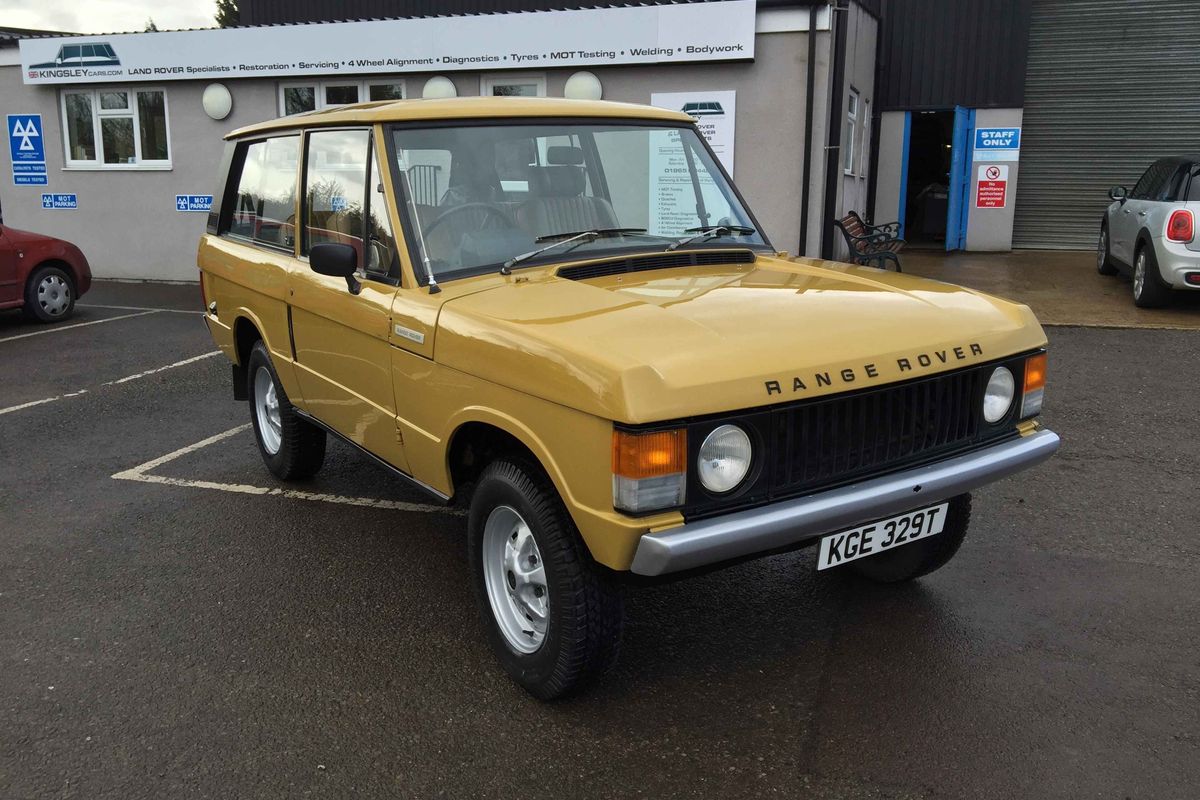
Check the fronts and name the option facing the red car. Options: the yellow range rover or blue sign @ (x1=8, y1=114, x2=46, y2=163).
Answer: the blue sign

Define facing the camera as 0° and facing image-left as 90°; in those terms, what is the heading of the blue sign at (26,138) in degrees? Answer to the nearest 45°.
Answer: approximately 0°

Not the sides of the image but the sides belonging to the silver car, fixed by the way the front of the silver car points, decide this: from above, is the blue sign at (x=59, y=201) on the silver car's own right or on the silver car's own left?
on the silver car's own left

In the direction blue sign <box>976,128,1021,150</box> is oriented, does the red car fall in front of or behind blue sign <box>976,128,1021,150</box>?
in front

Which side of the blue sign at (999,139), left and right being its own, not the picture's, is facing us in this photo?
front

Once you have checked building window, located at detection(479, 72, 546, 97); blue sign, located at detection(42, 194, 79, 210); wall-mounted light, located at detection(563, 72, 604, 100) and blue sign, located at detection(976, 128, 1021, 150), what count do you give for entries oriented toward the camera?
4

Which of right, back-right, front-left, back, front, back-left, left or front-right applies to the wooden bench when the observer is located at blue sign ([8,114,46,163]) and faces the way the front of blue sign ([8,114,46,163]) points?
front-left

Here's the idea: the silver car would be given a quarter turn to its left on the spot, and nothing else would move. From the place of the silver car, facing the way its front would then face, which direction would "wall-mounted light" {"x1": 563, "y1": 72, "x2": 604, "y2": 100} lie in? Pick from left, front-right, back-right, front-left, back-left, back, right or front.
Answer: front-right

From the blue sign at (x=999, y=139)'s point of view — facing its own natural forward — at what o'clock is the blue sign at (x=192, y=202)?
the blue sign at (x=192, y=202) is roughly at 2 o'clock from the blue sign at (x=999, y=139).

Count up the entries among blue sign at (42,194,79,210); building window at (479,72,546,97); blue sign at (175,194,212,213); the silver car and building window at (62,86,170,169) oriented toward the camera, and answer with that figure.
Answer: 4

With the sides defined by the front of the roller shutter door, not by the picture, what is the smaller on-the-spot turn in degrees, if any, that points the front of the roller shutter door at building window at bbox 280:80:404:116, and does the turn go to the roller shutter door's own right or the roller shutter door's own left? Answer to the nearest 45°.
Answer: approximately 45° to the roller shutter door's own right

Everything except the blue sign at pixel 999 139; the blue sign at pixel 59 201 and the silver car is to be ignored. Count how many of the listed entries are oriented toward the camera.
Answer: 2

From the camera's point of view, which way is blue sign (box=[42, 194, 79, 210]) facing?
toward the camera

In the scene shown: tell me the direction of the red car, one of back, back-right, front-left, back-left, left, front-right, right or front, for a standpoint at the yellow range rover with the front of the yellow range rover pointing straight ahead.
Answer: back

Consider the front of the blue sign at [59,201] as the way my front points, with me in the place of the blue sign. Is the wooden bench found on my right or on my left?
on my left

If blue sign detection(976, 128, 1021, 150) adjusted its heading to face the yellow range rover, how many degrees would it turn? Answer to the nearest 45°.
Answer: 0° — it already faces it
